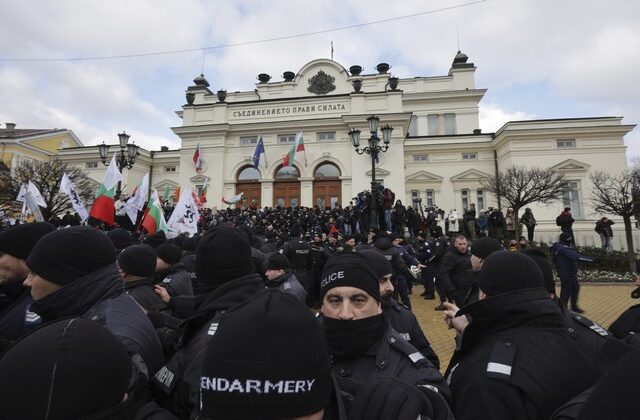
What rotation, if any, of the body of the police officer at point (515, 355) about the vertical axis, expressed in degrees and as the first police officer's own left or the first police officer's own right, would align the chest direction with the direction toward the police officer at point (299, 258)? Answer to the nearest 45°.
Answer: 0° — they already face them

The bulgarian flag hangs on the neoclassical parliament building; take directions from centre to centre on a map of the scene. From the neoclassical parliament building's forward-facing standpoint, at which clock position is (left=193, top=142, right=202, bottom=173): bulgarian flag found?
The bulgarian flag is roughly at 3 o'clock from the neoclassical parliament building.

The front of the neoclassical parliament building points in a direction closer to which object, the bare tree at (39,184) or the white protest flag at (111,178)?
the white protest flag

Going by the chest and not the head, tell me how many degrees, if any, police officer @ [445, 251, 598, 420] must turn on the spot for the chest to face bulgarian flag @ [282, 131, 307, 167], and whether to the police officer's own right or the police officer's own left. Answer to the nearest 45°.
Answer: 0° — they already face it

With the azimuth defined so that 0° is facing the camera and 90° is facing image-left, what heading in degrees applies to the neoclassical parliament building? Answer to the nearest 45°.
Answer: approximately 0°

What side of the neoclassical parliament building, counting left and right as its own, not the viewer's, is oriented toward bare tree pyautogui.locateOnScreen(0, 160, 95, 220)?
right

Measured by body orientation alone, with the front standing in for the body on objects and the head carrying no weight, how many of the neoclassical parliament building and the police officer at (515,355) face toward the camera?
1

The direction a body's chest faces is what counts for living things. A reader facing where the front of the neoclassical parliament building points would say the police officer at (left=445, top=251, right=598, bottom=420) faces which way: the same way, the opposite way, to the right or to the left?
the opposite way

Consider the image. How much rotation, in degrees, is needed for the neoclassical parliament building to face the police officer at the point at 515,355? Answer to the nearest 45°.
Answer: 0° — it already faces them

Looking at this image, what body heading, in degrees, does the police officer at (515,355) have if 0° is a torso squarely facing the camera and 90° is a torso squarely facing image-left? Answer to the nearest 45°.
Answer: approximately 135°

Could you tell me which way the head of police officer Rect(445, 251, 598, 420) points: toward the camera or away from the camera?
away from the camera
